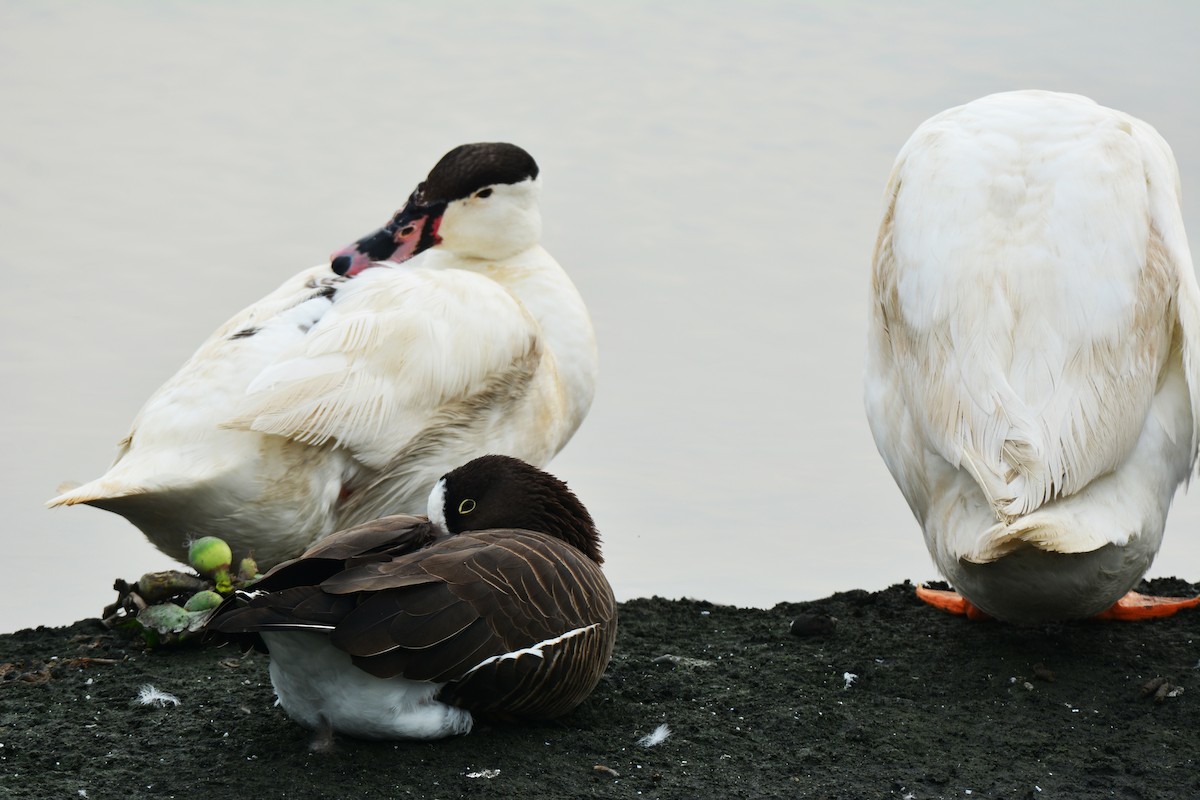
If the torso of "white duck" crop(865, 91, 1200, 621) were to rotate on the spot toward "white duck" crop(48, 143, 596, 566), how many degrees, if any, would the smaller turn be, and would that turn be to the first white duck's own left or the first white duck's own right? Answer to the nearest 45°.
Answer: approximately 90° to the first white duck's own left

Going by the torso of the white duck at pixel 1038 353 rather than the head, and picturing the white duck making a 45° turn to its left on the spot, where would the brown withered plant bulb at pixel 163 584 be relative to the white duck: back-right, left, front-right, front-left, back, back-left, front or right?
front-left

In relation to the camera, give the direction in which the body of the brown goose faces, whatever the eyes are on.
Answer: to the viewer's right

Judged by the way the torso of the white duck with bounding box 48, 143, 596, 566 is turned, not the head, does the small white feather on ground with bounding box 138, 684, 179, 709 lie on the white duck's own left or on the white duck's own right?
on the white duck's own right

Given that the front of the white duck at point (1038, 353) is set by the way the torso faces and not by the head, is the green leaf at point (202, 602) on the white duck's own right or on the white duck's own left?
on the white duck's own left

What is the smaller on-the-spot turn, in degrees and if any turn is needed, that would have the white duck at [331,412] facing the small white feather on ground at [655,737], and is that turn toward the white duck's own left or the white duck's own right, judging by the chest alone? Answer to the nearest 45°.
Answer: approximately 45° to the white duck's own right

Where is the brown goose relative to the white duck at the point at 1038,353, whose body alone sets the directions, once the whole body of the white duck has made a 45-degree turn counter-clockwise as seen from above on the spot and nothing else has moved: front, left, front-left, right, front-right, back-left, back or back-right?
left

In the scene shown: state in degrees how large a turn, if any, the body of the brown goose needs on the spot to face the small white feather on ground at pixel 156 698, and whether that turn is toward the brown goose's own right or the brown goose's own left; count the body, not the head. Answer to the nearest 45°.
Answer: approximately 135° to the brown goose's own left

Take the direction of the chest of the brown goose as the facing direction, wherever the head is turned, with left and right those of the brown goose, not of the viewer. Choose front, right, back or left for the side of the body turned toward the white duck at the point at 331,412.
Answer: left

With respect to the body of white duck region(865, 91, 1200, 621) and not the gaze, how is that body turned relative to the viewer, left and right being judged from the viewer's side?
facing away from the viewer

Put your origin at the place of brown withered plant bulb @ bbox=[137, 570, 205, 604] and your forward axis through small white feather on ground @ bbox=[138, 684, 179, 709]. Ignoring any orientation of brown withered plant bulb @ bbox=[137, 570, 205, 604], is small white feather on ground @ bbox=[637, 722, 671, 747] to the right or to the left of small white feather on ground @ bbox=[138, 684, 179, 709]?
left

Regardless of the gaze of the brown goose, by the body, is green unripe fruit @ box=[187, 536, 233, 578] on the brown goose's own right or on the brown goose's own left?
on the brown goose's own left

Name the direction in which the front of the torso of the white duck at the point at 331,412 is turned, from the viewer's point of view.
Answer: to the viewer's right

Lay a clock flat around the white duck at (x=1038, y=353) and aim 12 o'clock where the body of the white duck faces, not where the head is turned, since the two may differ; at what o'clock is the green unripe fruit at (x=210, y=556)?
The green unripe fruit is roughly at 9 o'clock from the white duck.

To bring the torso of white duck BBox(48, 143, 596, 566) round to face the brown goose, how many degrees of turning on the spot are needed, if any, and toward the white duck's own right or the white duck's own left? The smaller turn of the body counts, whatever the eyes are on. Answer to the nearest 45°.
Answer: approximately 90° to the white duck's own right
